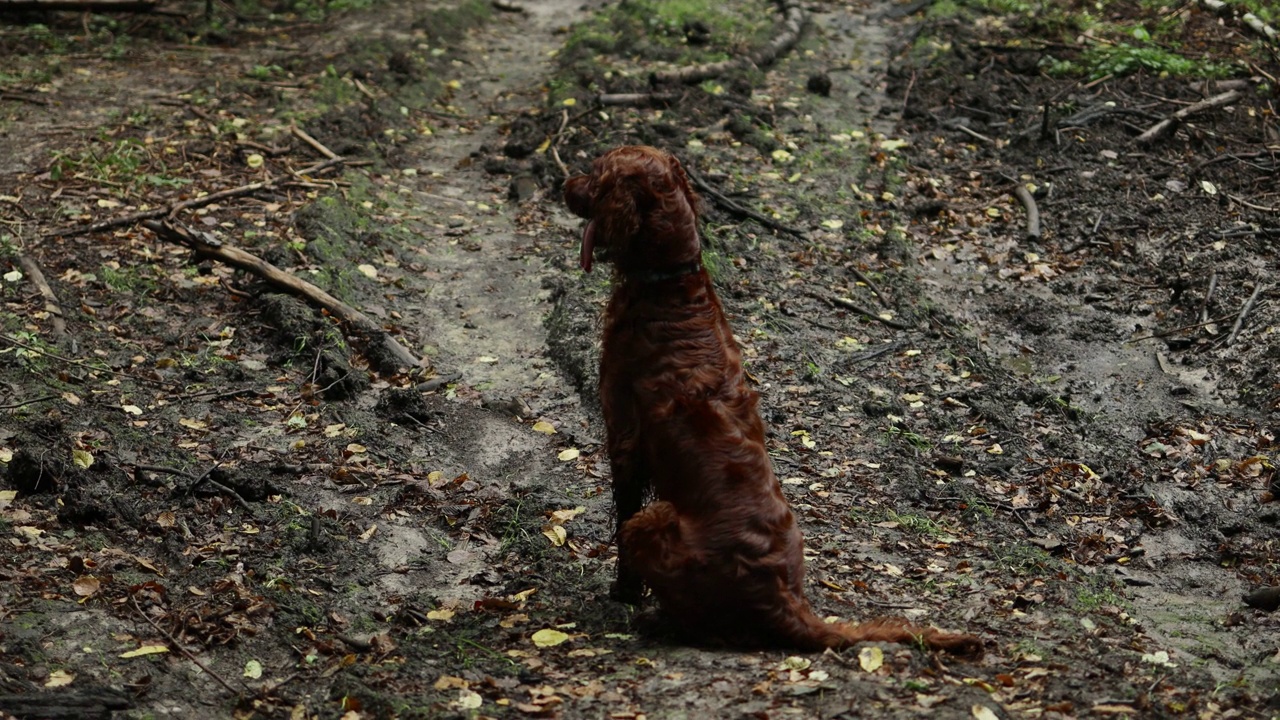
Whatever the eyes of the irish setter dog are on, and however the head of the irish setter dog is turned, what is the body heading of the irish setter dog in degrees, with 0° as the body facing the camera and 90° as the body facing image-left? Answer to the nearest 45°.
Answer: approximately 135°

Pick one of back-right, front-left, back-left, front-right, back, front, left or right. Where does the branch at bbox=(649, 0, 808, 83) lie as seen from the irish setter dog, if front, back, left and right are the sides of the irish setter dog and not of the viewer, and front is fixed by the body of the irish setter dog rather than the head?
front-right

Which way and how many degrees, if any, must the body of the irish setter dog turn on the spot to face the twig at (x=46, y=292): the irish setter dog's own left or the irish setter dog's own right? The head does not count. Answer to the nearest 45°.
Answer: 0° — it already faces it

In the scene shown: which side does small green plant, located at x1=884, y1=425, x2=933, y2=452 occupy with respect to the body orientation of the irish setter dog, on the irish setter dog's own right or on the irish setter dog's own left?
on the irish setter dog's own right

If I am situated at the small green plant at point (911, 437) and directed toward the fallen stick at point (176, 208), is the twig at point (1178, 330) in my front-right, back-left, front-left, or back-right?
back-right

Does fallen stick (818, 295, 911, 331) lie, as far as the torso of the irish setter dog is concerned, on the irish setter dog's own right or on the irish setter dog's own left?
on the irish setter dog's own right
